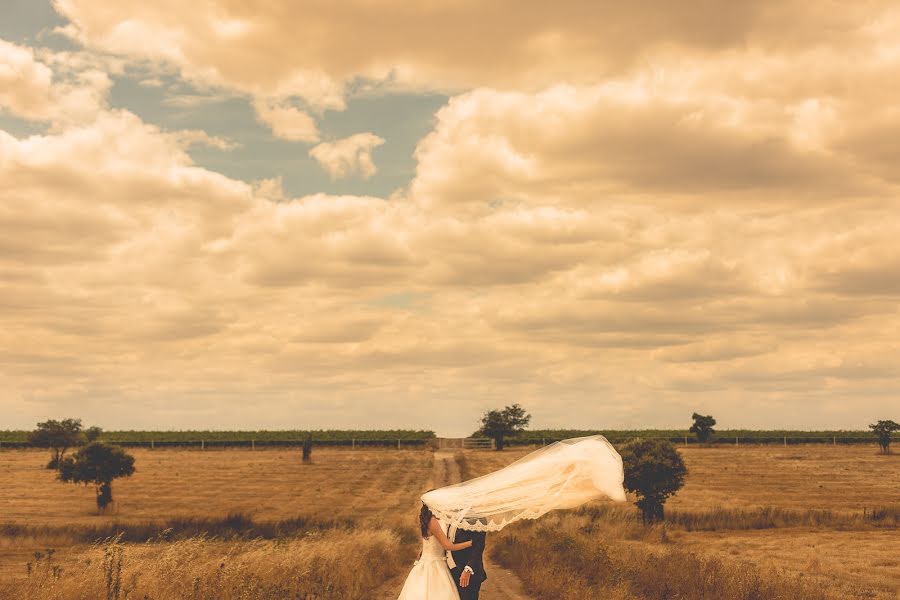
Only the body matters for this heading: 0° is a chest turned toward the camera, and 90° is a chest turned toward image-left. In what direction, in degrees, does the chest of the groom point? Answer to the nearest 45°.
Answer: approximately 90°

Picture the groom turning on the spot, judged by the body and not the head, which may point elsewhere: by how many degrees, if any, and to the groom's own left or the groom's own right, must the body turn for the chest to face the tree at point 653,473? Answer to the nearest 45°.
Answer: approximately 90° to the groom's own right

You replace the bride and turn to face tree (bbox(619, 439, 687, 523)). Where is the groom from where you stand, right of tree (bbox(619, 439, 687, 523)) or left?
right

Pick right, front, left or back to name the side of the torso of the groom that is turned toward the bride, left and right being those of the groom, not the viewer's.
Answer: front

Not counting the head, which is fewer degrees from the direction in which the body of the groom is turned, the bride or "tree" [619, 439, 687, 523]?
the bride
